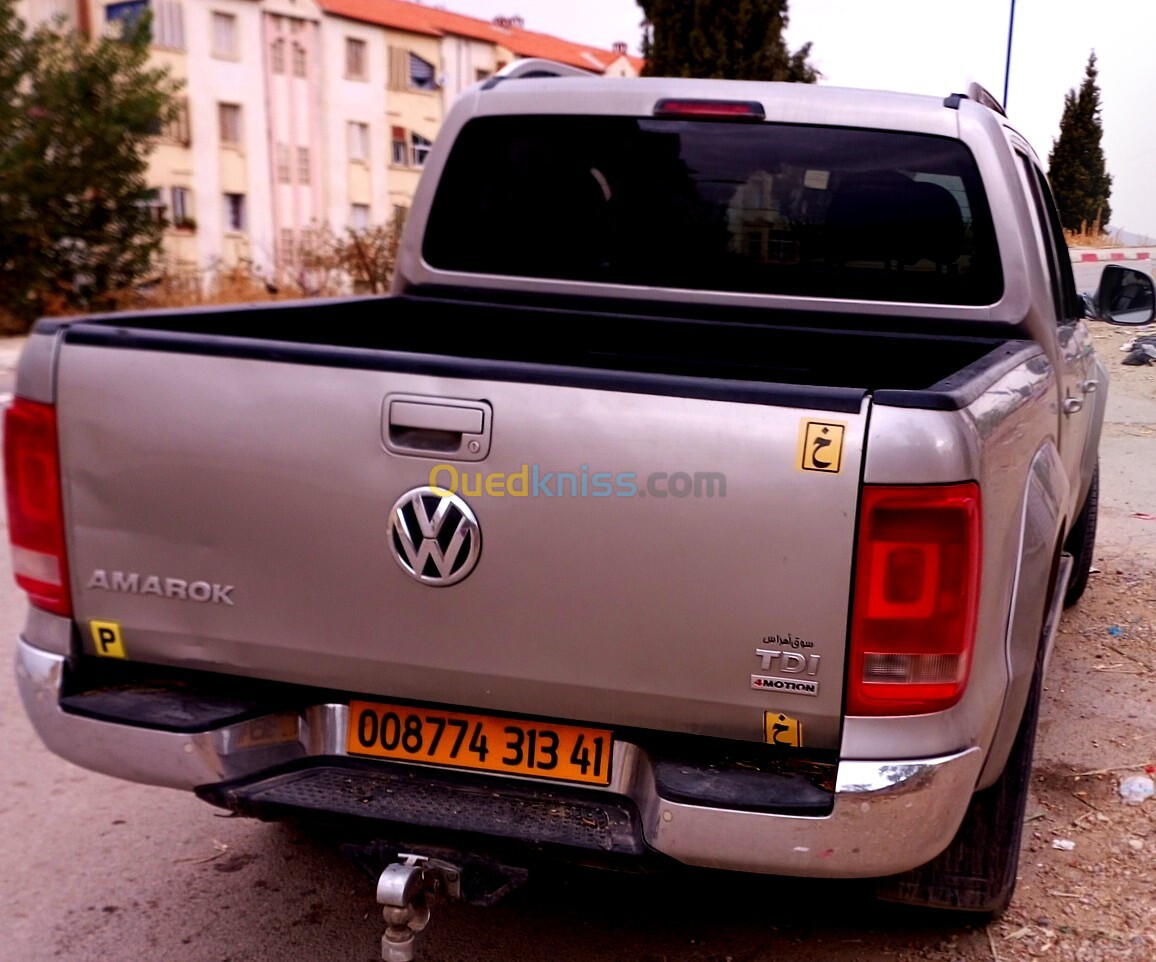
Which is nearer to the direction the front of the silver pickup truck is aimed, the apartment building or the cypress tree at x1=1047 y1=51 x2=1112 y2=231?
the cypress tree

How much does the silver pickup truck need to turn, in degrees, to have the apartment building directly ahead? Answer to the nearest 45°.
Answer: approximately 45° to its left

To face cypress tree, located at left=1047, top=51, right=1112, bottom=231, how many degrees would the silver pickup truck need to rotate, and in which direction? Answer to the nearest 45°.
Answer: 0° — it already faces it

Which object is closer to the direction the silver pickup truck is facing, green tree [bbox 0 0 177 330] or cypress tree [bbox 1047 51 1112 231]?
the cypress tree

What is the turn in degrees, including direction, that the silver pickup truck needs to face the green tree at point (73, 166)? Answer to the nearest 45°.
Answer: approximately 90° to its left

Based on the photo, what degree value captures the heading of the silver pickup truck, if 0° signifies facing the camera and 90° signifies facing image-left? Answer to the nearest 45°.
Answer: approximately 225°

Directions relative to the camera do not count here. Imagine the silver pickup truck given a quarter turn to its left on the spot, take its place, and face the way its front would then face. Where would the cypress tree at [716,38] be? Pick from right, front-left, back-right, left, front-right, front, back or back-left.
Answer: front-right
